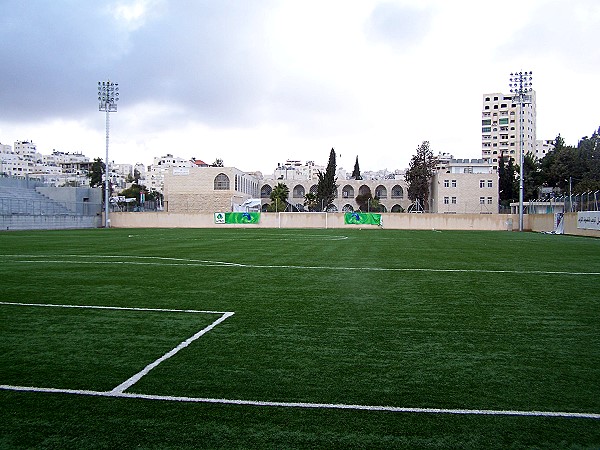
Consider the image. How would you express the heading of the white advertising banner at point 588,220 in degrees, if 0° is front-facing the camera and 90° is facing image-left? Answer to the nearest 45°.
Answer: approximately 45°
